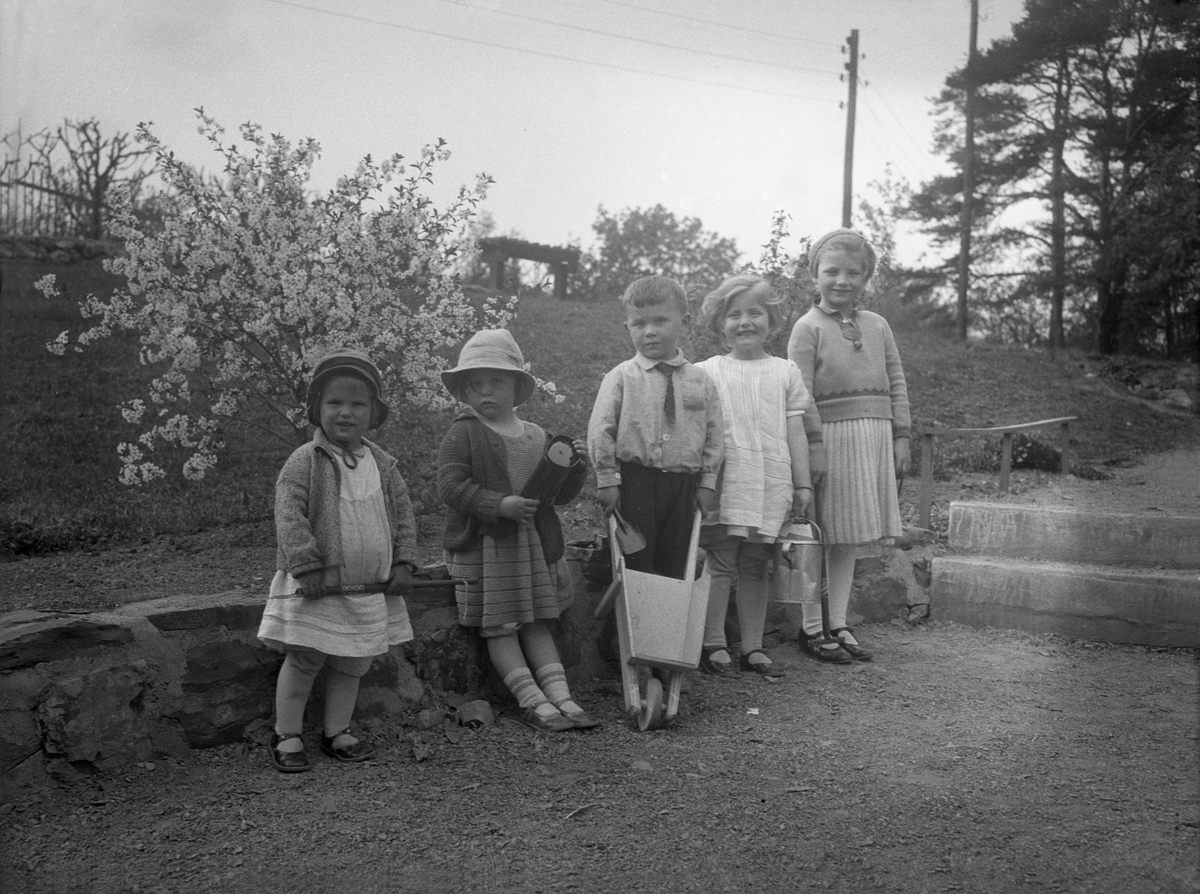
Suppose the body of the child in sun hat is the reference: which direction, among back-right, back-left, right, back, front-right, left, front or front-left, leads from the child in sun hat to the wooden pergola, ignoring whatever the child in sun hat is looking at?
back-left

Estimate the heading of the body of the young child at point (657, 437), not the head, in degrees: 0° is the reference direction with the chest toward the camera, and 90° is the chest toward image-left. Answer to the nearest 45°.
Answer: approximately 0°

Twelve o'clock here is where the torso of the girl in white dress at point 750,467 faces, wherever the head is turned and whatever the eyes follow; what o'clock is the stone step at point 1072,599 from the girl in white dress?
The stone step is roughly at 8 o'clock from the girl in white dress.

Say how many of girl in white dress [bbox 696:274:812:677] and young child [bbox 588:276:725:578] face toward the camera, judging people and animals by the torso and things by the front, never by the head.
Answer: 2

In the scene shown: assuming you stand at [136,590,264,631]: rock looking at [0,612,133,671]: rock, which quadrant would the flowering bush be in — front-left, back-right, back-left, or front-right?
back-right

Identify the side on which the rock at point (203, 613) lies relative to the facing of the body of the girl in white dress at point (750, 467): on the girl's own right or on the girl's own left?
on the girl's own right

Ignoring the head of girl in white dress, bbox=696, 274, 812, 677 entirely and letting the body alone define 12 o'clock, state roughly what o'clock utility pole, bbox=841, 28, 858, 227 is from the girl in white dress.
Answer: The utility pole is roughly at 6 o'clock from the girl in white dress.

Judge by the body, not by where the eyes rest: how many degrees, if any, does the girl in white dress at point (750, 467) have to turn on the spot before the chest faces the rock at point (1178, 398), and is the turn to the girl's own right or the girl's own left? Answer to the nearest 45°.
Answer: approximately 135° to the girl's own left

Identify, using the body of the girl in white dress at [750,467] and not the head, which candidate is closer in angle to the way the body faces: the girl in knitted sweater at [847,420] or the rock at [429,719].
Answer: the rock
